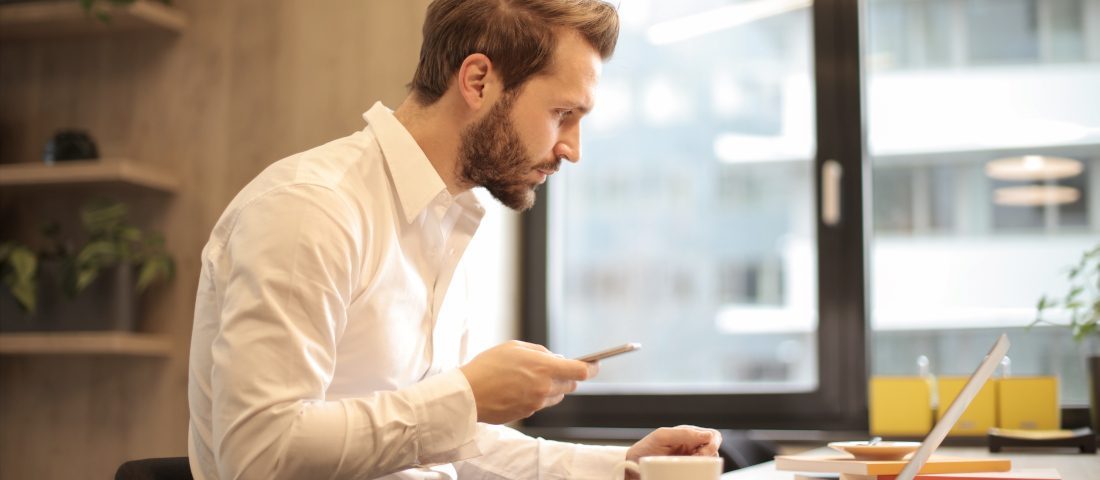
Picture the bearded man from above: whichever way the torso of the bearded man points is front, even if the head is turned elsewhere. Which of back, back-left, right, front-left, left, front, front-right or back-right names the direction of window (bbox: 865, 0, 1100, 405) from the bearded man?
front-left

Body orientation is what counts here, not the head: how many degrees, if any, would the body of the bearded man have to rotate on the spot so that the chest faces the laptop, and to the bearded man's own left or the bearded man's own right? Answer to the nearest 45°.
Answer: approximately 45° to the bearded man's own right

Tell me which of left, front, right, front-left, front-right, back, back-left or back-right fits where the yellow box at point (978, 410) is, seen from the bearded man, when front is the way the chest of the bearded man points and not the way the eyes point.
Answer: front-left

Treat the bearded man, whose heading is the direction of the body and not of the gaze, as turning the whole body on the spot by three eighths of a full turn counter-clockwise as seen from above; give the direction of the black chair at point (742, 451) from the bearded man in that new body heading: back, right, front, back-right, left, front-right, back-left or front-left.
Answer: right

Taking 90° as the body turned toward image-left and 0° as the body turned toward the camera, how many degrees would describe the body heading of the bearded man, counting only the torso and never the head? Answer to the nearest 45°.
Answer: approximately 270°

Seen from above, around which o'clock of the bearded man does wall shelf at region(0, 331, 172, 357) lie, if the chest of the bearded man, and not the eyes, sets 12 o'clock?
The wall shelf is roughly at 8 o'clock from the bearded man.

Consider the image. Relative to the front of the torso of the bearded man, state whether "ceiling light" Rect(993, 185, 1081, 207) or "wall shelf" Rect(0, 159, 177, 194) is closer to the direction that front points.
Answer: the ceiling light

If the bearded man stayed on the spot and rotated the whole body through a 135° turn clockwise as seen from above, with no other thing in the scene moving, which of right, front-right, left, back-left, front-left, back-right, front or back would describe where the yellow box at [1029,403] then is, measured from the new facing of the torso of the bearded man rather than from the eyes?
back

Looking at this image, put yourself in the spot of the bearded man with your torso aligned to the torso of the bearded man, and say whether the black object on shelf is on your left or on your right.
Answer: on your left

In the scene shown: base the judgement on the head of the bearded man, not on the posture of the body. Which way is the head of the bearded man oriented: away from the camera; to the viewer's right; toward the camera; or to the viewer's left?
to the viewer's right

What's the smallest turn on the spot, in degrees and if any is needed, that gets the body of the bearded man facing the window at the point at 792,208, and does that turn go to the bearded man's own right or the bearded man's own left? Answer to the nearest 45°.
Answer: approximately 45° to the bearded man's own left

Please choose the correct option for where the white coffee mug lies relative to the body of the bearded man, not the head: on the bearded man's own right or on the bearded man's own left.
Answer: on the bearded man's own right

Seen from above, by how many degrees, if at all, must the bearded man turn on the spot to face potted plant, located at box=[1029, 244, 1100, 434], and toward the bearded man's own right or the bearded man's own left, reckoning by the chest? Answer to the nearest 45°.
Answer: approximately 45° to the bearded man's own left
